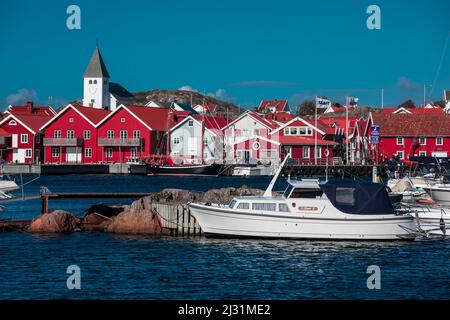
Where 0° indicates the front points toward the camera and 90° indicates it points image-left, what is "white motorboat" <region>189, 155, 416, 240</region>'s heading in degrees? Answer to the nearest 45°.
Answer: approximately 90°

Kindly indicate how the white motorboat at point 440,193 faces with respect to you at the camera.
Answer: facing to the left of the viewer

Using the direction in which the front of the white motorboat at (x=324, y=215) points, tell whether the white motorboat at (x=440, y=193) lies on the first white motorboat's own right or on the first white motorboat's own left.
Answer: on the first white motorboat's own right

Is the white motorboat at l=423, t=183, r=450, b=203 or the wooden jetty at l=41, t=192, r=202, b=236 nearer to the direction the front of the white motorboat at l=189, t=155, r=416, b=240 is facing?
the wooden jetty

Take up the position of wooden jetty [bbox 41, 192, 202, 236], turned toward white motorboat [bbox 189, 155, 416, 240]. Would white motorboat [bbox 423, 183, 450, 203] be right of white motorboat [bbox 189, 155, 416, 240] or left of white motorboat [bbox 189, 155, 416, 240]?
left

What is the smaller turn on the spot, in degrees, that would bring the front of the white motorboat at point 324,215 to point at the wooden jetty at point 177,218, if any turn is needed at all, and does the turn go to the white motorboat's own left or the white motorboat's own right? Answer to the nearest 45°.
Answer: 0° — it already faces it

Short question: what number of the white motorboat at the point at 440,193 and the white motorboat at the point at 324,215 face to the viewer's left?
2

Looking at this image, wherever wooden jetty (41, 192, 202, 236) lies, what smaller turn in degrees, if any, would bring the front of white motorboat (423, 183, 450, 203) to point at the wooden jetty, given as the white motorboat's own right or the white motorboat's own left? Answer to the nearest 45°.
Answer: approximately 45° to the white motorboat's own left
